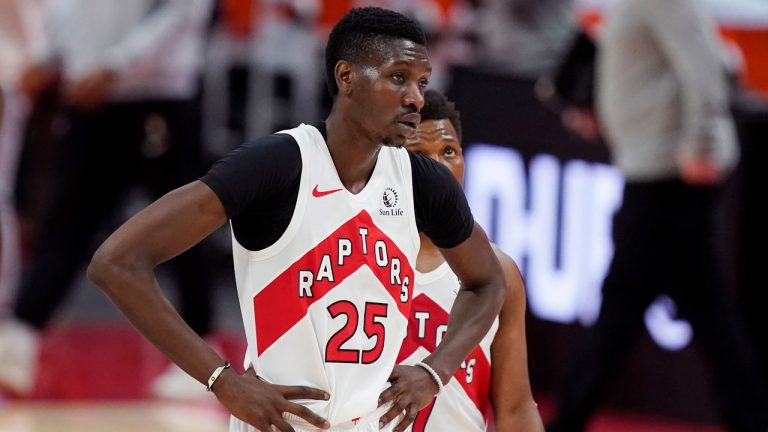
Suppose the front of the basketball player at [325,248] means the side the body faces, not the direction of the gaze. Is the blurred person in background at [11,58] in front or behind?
behind

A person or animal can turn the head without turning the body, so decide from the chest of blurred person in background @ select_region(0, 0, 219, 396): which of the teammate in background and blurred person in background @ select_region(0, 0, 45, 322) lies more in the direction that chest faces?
the teammate in background

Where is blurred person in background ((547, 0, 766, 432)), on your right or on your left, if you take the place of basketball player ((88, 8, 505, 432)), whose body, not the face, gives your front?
on your left

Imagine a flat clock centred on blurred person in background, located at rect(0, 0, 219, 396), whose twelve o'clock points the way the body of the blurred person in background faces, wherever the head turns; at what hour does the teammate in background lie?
The teammate in background is roughly at 10 o'clock from the blurred person in background.

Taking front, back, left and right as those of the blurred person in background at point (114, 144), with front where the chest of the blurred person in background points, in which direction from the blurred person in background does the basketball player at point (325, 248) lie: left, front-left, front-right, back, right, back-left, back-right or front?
front-left

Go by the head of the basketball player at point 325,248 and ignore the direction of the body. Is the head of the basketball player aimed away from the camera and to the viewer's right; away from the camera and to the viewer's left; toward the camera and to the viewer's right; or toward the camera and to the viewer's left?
toward the camera and to the viewer's right

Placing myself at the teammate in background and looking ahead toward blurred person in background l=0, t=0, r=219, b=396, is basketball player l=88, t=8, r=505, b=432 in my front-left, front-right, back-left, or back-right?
back-left

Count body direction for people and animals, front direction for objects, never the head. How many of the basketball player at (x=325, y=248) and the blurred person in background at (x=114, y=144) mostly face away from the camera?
0

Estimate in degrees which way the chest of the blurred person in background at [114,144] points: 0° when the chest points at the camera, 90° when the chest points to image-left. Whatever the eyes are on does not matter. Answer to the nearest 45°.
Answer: approximately 45°

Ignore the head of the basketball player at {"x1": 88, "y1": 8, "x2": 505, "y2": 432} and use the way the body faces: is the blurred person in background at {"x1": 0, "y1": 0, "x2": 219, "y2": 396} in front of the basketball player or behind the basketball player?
behind
